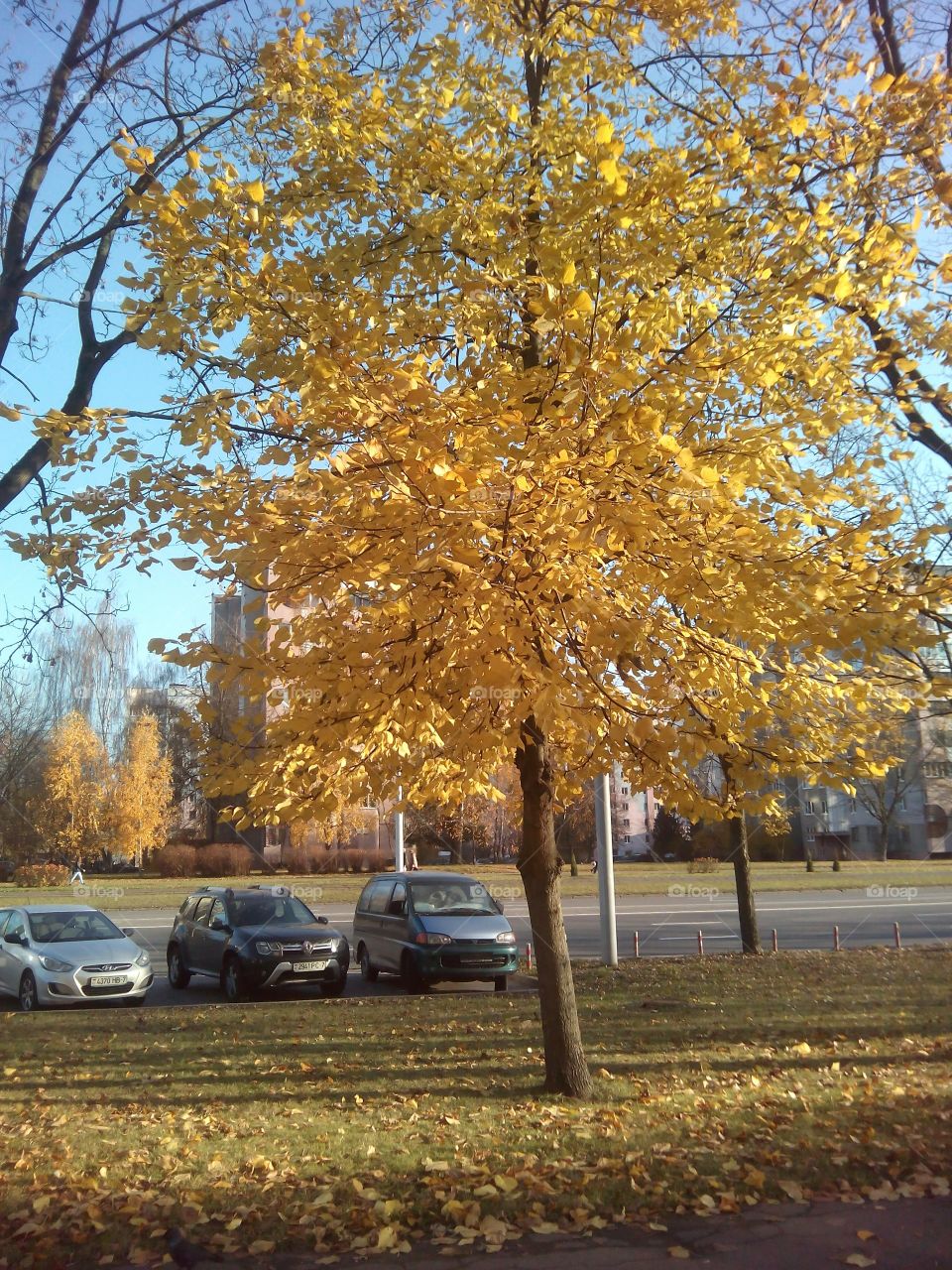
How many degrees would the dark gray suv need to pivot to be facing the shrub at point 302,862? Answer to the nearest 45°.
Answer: approximately 135° to its left

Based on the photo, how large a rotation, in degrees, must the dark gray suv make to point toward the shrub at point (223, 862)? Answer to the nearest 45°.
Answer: approximately 135° to its left

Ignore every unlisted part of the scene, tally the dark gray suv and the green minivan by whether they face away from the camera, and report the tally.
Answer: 0

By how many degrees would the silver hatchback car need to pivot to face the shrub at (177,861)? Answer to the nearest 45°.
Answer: approximately 135° to its left

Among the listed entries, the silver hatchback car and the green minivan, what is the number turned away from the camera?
0

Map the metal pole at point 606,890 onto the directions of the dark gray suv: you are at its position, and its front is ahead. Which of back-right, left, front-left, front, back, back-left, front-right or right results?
front-left

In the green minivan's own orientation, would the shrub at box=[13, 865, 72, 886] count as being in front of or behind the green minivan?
behind

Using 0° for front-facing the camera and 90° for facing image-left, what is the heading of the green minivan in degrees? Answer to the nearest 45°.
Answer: approximately 315°

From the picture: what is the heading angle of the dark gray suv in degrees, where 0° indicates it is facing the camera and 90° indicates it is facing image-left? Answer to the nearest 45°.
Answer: approximately 315°
